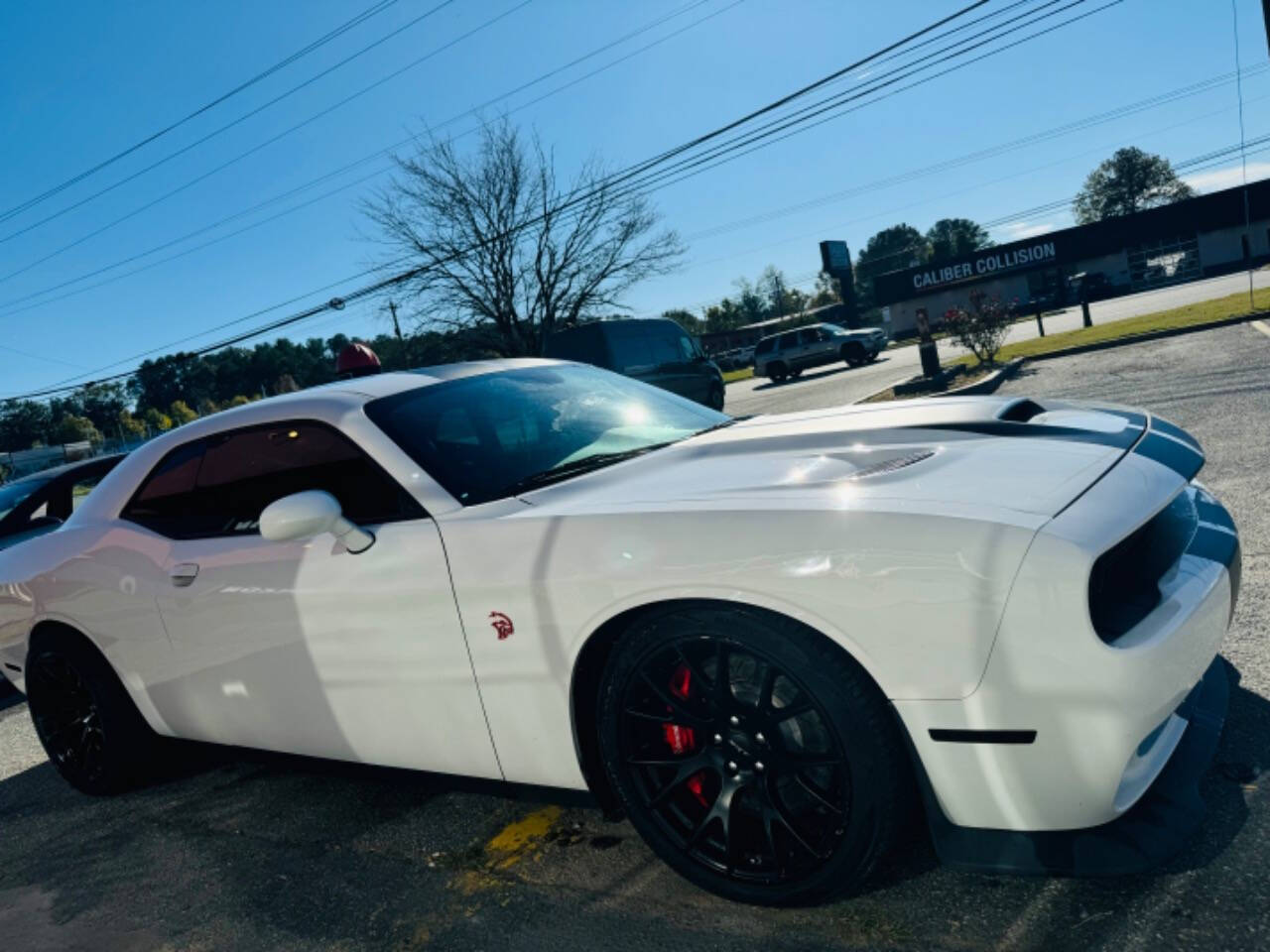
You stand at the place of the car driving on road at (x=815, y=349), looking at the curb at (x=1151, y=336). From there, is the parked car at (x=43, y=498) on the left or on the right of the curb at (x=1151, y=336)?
right

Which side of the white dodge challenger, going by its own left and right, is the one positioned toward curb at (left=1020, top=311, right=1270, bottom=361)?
left

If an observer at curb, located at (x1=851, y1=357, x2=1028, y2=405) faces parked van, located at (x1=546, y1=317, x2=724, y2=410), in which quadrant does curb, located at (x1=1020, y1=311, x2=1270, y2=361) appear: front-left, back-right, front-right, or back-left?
back-right

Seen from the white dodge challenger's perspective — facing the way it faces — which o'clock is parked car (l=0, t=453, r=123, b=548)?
The parked car is roughly at 6 o'clock from the white dodge challenger.

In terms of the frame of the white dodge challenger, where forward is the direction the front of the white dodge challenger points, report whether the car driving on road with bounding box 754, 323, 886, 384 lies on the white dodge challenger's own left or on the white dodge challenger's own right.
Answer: on the white dodge challenger's own left

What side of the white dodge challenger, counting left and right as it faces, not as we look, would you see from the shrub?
left

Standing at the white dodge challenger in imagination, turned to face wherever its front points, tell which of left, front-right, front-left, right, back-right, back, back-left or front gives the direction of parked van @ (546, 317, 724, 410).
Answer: back-left

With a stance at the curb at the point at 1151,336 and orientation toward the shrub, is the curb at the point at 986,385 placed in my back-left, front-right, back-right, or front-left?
front-left

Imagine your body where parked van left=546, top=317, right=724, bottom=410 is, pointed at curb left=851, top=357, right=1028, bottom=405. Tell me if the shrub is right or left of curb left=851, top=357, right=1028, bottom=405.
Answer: left

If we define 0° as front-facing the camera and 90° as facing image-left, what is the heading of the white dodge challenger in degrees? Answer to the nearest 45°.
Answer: approximately 315°
